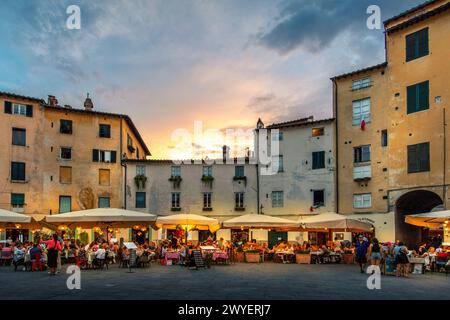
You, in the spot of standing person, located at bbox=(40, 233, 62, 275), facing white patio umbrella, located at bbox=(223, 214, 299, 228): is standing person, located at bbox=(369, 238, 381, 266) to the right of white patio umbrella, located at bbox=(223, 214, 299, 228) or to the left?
right

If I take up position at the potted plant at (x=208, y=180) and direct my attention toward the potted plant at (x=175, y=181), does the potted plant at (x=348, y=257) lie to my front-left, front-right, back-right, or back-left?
back-left

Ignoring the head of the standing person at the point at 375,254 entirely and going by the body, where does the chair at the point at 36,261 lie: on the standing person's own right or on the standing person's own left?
on the standing person's own left

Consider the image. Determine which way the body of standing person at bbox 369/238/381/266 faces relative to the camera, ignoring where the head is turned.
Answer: away from the camera
